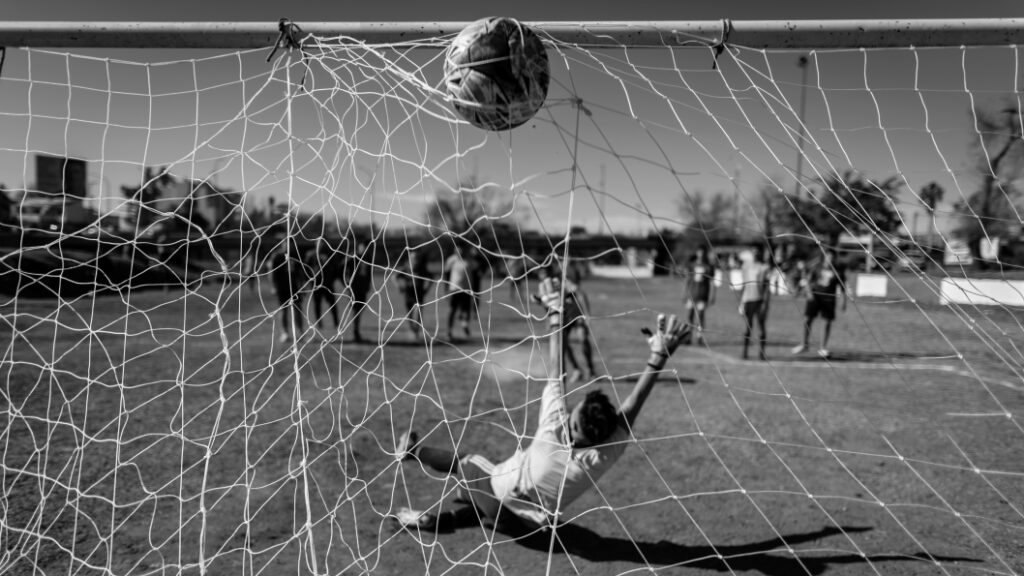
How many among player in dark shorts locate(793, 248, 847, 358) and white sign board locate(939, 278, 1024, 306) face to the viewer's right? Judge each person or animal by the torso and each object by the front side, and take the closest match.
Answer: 0

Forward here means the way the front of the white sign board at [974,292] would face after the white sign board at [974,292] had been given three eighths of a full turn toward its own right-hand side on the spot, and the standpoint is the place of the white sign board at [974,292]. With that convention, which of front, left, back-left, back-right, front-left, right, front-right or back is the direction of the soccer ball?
left

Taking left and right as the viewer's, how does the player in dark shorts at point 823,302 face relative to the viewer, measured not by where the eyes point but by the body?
facing the viewer and to the left of the viewer

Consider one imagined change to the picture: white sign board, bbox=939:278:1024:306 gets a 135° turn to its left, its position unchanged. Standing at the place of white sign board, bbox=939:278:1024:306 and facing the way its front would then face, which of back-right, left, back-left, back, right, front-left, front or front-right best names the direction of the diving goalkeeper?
back

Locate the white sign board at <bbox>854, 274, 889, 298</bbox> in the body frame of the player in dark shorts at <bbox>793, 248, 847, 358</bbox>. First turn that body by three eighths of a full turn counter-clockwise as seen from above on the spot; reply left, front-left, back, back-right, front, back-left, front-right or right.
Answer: left
